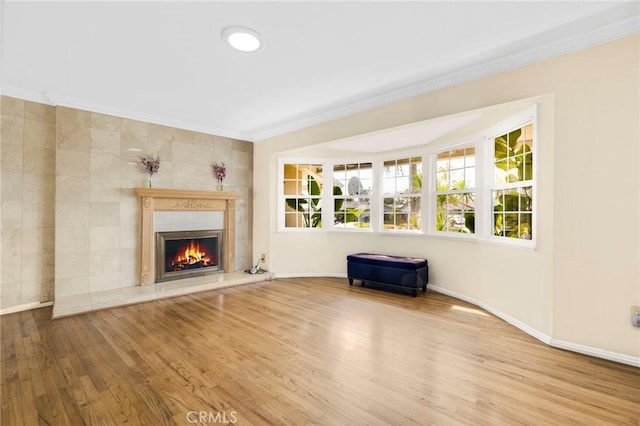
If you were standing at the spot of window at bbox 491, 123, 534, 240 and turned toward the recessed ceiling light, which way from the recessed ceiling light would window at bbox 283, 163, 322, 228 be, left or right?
right

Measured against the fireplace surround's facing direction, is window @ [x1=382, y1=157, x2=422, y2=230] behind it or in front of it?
in front

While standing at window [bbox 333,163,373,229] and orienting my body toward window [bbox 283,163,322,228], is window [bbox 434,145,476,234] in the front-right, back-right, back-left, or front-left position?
back-left

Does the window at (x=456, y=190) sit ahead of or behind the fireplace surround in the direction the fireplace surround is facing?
ahead

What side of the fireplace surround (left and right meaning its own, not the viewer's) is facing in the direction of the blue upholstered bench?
front

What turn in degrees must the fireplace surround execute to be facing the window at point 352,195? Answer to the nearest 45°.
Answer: approximately 45° to its left

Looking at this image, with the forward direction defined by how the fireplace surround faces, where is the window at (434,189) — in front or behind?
in front
